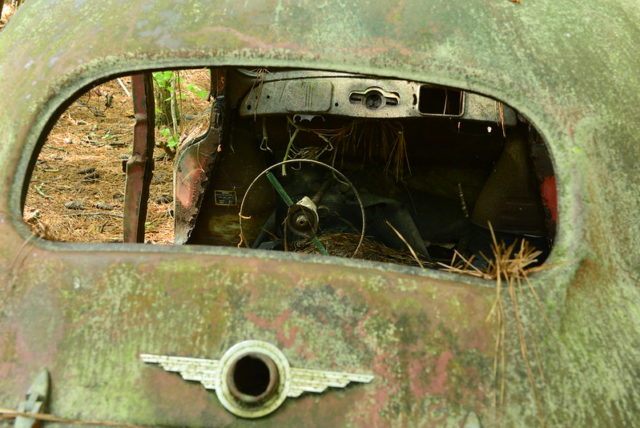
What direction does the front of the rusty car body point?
away from the camera
